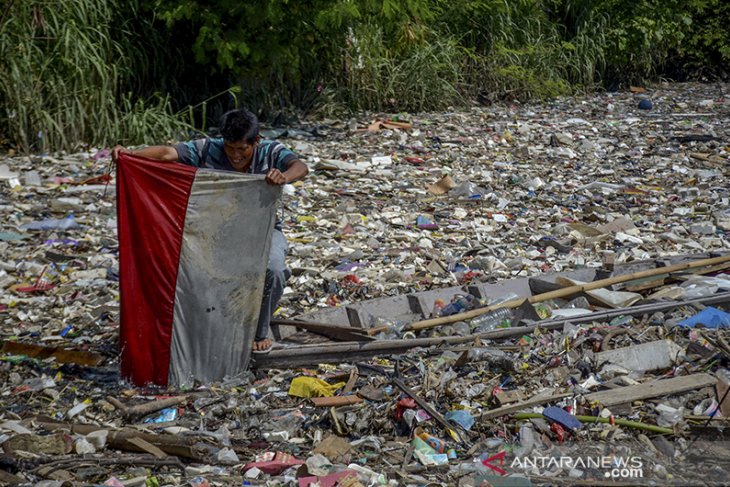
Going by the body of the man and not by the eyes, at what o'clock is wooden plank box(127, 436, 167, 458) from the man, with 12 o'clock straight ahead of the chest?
The wooden plank is roughly at 1 o'clock from the man.

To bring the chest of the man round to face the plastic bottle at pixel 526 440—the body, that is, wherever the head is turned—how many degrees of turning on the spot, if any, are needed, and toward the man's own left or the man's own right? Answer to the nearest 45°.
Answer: approximately 45° to the man's own left

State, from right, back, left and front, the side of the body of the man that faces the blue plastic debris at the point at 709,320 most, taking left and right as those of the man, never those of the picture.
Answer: left

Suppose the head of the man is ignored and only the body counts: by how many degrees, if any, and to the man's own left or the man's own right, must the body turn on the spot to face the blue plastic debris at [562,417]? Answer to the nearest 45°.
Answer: approximately 45° to the man's own left

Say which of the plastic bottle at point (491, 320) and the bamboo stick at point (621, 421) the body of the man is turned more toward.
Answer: the bamboo stick

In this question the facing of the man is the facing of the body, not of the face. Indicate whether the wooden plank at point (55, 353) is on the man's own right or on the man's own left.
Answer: on the man's own right

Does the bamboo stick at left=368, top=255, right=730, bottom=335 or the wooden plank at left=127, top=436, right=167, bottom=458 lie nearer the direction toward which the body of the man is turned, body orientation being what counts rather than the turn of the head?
the wooden plank

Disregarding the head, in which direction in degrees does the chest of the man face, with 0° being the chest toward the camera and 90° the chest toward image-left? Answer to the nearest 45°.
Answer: approximately 0°

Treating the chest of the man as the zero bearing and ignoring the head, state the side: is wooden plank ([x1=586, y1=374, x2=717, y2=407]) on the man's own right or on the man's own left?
on the man's own left
